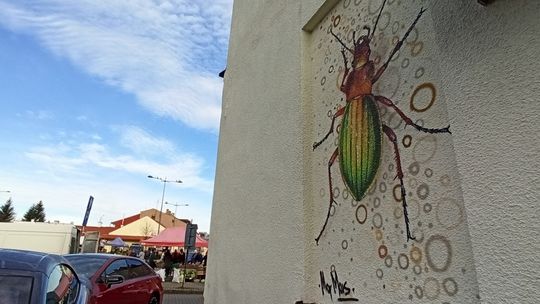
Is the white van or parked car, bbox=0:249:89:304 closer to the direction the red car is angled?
the parked car

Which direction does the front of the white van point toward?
to the viewer's left

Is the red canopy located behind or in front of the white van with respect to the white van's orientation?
behind

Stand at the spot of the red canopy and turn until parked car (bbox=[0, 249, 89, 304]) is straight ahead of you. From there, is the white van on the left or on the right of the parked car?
right

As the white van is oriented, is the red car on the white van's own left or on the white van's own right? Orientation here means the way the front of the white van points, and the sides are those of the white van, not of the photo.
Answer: on the white van's own left

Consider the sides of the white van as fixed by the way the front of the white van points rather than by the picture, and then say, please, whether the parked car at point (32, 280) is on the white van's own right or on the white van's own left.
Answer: on the white van's own left

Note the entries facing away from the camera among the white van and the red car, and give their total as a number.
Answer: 0

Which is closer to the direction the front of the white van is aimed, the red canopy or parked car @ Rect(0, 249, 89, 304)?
the parked car
